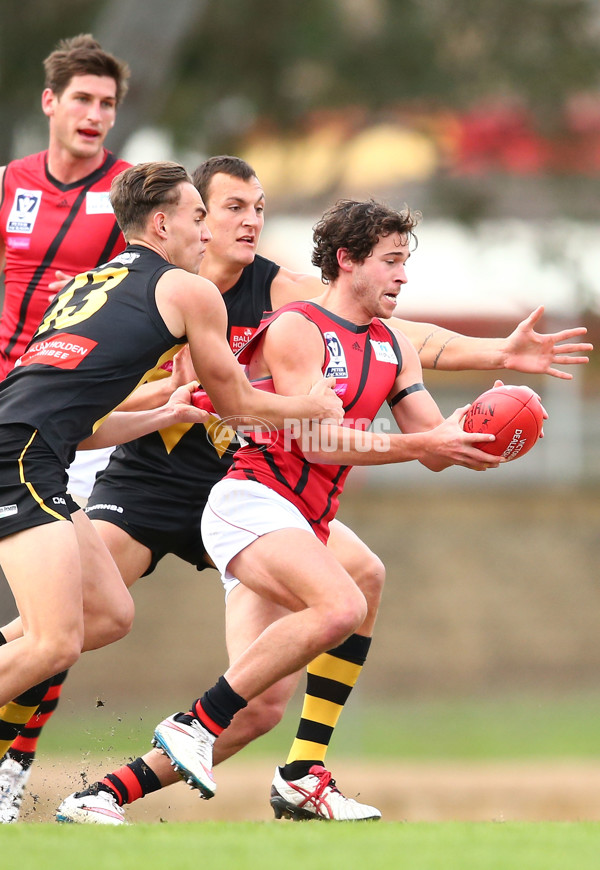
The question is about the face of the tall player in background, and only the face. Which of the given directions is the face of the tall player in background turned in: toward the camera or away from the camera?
toward the camera

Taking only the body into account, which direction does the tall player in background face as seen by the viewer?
toward the camera
